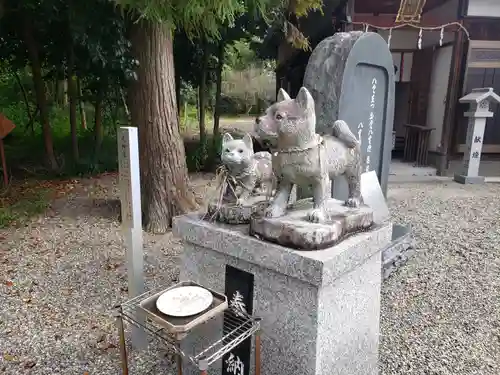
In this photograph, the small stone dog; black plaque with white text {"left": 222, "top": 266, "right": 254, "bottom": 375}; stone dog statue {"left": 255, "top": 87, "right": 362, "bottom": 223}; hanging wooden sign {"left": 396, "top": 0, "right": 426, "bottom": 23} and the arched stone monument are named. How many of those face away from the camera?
0

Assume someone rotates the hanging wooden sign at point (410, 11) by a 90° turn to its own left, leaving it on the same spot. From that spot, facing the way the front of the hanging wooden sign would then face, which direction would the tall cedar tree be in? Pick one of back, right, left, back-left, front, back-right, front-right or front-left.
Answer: back-right

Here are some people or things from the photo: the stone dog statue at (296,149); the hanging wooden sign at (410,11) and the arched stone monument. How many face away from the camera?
0

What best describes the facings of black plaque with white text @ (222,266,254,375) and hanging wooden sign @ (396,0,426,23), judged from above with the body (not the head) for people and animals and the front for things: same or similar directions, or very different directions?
same or similar directions

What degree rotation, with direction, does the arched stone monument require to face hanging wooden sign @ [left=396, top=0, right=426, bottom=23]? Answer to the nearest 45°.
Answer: approximately 135° to its left

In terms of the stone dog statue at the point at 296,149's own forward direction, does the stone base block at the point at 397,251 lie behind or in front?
behind

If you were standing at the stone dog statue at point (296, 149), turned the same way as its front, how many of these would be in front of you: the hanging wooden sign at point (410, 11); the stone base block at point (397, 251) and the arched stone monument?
0

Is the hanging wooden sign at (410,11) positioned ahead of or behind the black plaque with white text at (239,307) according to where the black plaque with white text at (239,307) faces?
behind

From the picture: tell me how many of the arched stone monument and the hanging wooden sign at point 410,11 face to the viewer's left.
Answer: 0

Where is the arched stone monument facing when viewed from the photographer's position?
facing the viewer and to the right of the viewer

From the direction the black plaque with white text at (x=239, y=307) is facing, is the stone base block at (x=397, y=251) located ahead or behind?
behind

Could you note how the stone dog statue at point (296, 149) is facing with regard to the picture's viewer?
facing the viewer and to the left of the viewer

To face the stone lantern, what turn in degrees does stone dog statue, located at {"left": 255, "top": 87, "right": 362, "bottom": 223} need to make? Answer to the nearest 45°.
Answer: approximately 180°

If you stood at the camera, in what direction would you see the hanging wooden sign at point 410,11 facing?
facing the viewer
